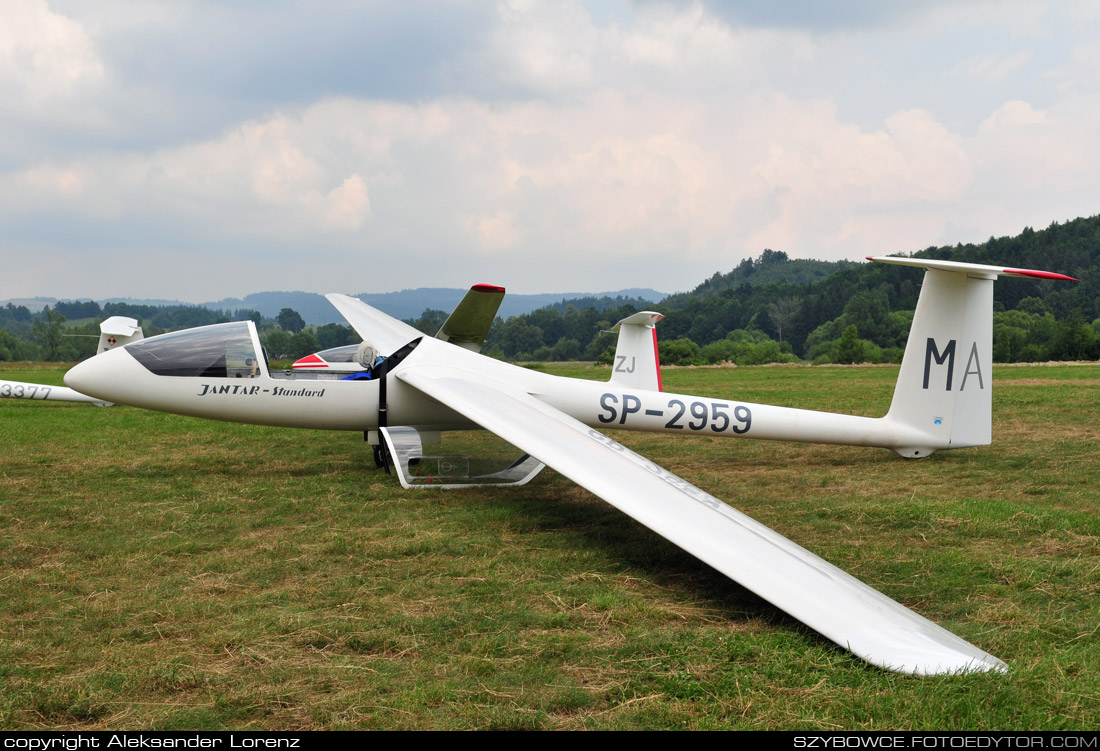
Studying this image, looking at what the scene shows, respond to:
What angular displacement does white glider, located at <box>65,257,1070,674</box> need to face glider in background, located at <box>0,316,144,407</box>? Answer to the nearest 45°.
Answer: approximately 90° to its right

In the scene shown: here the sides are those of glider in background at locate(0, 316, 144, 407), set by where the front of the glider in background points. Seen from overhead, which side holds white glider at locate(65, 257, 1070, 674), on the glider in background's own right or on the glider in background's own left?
on the glider in background's own left

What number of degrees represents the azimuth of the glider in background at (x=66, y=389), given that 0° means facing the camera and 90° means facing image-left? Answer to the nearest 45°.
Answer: approximately 90°

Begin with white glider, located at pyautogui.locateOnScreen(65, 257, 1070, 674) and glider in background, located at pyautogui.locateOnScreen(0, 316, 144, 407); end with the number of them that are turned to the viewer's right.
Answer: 0

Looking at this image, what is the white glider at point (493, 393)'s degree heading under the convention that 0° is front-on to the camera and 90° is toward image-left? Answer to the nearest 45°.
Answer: approximately 45°
